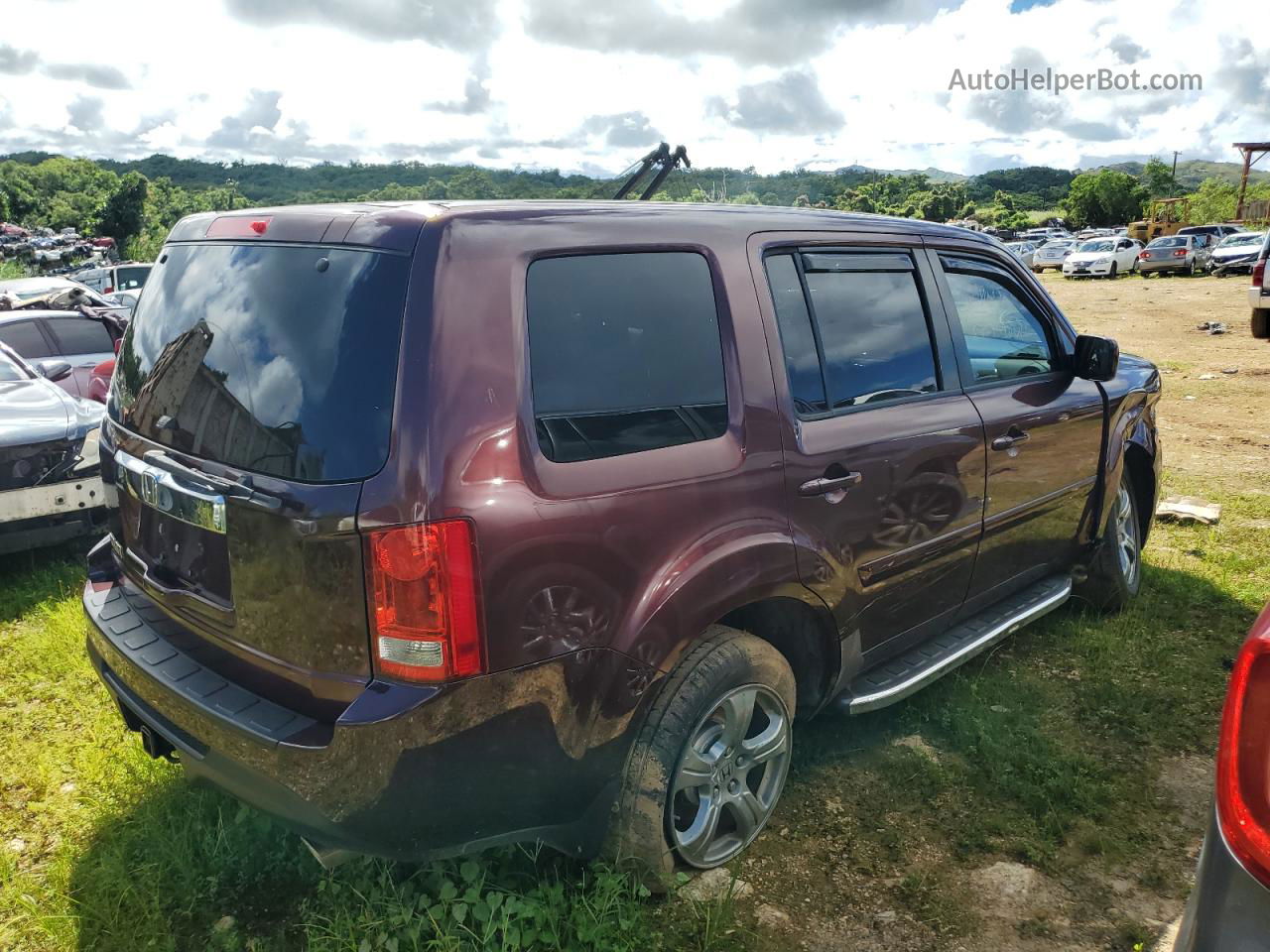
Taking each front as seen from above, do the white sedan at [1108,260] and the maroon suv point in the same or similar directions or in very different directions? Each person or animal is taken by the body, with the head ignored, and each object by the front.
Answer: very different directions

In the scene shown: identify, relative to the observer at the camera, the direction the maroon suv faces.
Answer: facing away from the viewer and to the right of the viewer

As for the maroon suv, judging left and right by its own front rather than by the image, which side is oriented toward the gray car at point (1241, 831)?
right

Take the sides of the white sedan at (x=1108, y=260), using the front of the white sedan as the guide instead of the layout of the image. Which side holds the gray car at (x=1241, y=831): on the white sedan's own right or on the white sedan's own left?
on the white sedan's own left

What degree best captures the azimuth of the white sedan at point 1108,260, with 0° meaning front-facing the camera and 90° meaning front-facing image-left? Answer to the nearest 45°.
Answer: approximately 45°

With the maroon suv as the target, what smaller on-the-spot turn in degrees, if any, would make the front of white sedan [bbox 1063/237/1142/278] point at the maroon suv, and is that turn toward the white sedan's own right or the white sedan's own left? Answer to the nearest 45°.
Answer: approximately 45° to the white sedan's own left

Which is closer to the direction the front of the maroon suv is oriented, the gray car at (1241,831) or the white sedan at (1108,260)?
the white sedan
